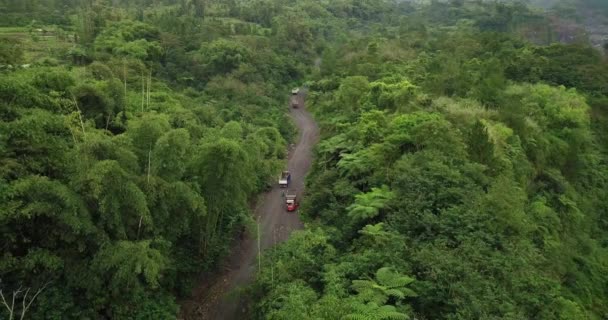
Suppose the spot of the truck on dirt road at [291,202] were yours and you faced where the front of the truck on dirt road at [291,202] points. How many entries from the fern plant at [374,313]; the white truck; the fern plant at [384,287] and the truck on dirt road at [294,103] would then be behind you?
2

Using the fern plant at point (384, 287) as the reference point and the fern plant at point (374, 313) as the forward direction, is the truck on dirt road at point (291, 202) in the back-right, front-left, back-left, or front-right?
back-right
